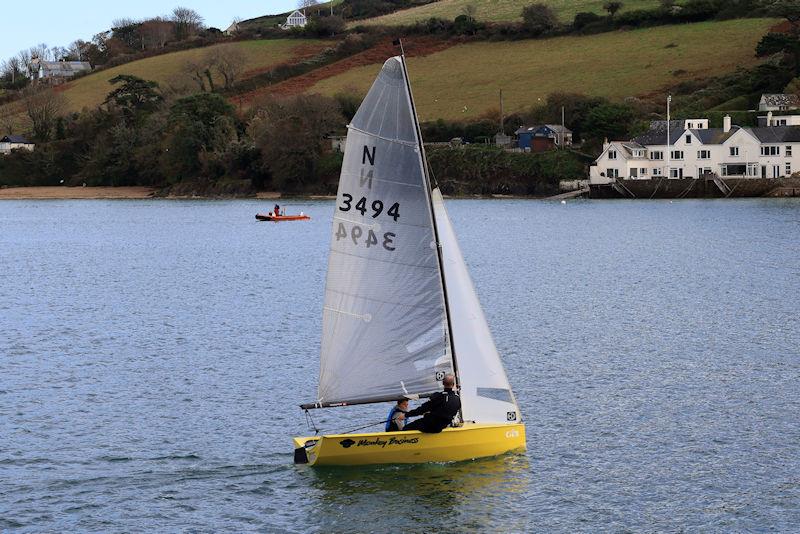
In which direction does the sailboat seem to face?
to the viewer's right
